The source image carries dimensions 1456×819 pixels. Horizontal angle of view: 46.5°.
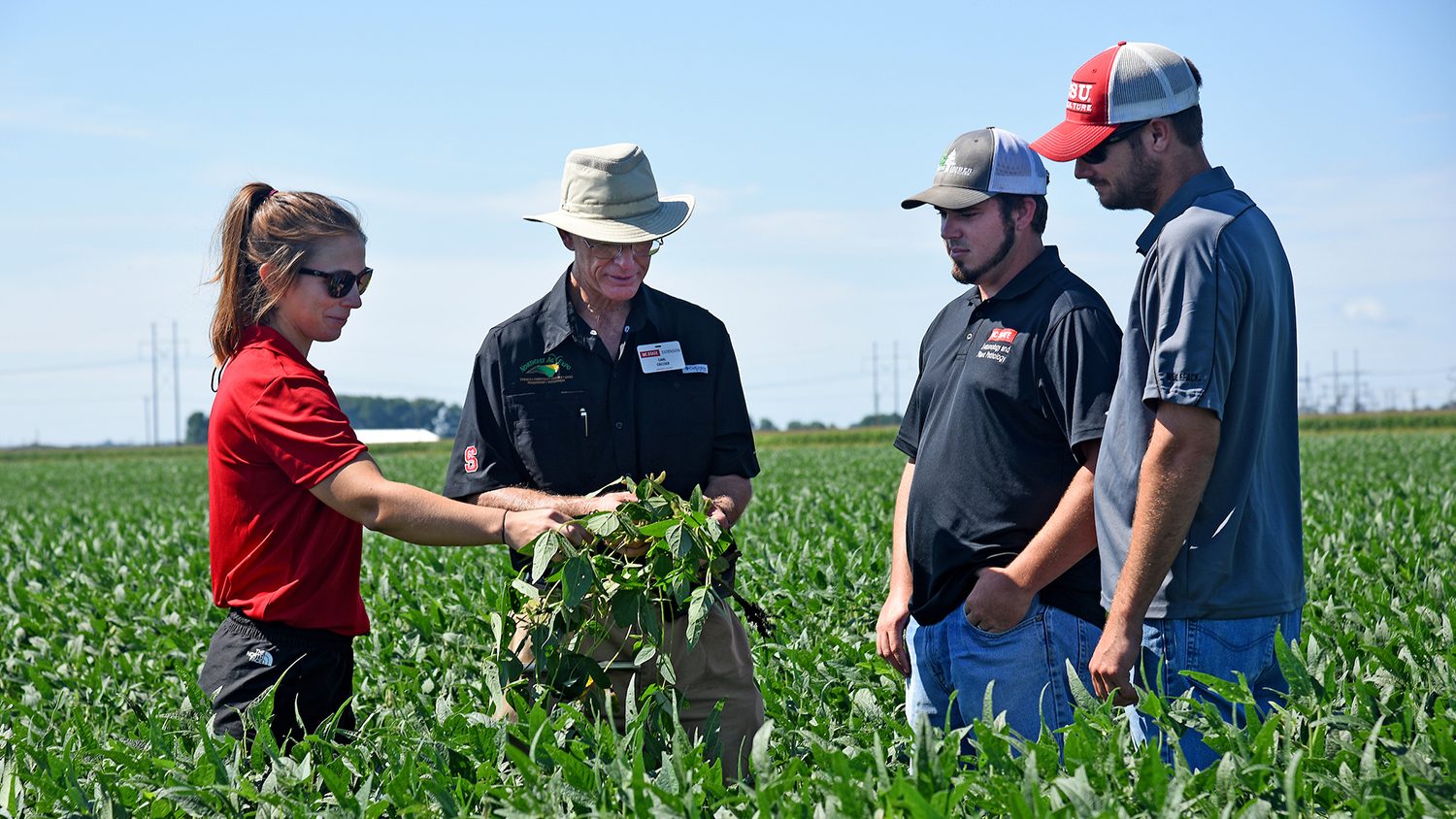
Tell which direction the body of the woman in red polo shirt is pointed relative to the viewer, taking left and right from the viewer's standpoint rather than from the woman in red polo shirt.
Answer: facing to the right of the viewer

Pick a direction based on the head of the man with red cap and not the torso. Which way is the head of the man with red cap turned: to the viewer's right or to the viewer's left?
to the viewer's left

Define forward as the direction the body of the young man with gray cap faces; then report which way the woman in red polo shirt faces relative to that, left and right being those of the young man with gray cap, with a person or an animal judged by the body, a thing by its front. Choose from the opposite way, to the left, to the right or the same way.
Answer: the opposite way

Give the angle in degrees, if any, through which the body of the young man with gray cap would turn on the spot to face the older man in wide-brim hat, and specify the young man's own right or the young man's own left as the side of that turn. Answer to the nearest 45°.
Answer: approximately 45° to the young man's own right

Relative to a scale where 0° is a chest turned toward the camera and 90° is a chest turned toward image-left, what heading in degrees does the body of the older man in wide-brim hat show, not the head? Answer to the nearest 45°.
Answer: approximately 0°

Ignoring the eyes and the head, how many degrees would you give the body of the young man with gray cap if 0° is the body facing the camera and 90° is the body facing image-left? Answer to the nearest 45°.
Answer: approximately 45°

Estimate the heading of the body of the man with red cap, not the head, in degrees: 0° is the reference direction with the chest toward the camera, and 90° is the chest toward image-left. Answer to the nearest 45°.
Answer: approximately 90°

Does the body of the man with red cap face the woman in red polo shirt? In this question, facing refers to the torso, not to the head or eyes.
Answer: yes

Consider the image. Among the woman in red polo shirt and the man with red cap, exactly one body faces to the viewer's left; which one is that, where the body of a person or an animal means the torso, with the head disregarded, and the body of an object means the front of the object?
the man with red cap
